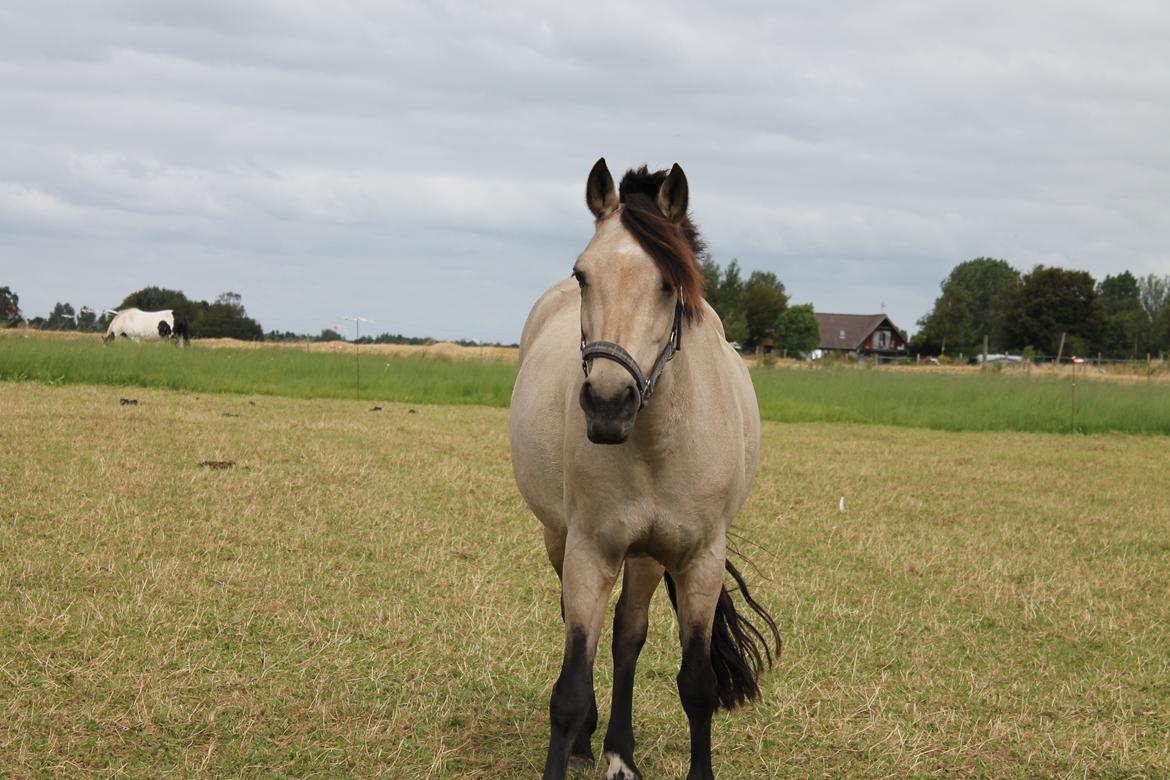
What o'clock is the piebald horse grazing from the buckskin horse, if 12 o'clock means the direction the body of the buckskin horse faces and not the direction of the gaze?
The piebald horse grazing is roughly at 5 o'clock from the buckskin horse.

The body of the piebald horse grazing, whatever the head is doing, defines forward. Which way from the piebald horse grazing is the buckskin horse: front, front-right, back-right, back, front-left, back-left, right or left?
right

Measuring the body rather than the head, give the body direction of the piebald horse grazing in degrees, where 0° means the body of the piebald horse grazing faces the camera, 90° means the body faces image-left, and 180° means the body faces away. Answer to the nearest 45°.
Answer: approximately 270°

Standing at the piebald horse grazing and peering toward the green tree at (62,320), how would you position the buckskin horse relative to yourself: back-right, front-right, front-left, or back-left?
back-left

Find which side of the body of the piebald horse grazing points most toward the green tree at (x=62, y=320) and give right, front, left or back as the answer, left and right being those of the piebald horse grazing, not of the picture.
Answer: left

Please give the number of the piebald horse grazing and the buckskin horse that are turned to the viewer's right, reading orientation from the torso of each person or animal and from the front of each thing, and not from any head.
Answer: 1
